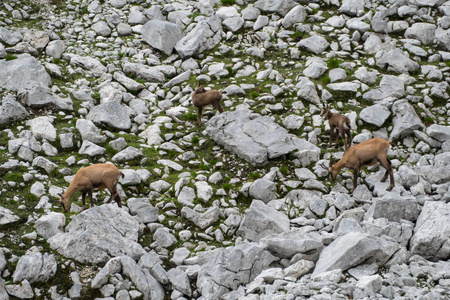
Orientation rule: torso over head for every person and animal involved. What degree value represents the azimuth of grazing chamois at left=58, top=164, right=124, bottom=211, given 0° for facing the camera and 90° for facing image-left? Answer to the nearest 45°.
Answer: approximately 90°

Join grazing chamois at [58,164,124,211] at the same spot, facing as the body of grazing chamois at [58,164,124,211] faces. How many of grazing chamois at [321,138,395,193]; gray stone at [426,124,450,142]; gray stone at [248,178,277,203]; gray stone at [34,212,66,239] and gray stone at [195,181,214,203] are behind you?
4

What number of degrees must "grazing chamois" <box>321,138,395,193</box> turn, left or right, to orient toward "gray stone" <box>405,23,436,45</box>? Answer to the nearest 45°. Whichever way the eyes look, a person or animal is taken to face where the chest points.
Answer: approximately 90° to its right

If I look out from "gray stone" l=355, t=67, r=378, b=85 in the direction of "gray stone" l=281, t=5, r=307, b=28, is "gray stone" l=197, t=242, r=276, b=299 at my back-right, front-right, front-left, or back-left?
back-left

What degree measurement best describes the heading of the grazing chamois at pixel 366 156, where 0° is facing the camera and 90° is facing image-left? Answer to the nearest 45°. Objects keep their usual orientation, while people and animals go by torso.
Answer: approximately 90°

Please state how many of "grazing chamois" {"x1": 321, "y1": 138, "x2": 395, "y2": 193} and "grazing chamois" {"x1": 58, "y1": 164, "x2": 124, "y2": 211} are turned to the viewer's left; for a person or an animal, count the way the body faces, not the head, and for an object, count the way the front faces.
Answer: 2

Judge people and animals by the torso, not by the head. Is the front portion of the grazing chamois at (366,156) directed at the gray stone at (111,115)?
yes

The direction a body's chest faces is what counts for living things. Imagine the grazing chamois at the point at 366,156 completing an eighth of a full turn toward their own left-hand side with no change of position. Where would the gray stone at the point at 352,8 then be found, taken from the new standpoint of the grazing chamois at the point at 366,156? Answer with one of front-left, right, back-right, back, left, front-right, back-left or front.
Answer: back-right

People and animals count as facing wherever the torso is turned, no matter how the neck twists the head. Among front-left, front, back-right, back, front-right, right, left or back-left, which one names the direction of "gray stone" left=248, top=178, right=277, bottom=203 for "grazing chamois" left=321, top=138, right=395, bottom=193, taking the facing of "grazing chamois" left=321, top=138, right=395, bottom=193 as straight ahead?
front-left
